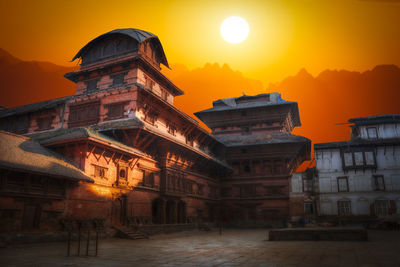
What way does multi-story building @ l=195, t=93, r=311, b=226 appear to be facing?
toward the camera

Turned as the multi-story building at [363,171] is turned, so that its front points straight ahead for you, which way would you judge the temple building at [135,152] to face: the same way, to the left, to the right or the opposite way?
to the left

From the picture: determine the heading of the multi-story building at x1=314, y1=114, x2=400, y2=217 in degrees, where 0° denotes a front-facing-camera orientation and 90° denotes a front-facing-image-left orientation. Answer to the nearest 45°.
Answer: approximately 0°

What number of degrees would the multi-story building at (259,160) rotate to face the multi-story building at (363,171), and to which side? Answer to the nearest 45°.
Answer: approximately 90° to its left

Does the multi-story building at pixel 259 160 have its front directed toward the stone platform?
yes

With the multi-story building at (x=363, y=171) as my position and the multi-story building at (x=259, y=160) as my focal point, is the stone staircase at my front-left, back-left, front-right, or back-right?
front-left

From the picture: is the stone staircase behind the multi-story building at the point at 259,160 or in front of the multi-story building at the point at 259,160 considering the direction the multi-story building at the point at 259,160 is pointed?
in front

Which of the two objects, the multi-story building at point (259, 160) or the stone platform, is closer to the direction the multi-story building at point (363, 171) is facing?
the stone platform

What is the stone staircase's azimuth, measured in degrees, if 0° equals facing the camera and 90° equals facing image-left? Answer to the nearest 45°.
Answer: approximately 315°

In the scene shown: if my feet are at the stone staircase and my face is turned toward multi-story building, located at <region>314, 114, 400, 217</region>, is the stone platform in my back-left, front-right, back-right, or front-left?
front-right

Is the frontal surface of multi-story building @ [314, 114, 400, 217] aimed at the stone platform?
yes

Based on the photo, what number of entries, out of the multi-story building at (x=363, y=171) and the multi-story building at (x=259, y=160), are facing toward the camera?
2

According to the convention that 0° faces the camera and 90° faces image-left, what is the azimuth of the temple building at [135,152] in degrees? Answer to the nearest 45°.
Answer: approximately 315°

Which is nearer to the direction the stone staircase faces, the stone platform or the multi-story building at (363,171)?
the stone platform

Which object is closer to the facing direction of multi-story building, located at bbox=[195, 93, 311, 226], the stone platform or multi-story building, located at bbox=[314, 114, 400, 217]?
the stone platform

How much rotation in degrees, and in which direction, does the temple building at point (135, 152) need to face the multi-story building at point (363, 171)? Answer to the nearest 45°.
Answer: approximately 45° to its left
